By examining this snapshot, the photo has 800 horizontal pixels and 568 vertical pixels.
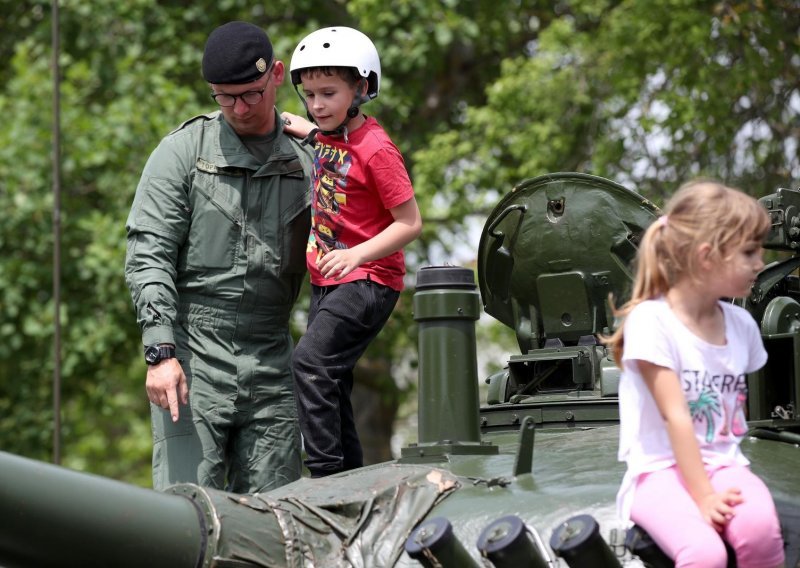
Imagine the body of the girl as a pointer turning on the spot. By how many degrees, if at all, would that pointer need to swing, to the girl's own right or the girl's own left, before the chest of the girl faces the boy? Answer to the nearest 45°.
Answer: approximately 180°

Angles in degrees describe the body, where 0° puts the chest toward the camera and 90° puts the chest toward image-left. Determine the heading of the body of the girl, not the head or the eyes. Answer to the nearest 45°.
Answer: approximately 315°

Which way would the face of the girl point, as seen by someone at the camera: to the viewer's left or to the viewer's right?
to the viewer's right

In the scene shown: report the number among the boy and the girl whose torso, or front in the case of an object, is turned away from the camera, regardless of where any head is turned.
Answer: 0

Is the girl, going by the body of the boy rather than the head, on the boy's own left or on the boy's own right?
on the boy's own left

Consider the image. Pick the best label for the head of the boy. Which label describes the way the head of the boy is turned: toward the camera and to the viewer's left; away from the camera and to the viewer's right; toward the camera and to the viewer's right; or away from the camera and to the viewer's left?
toward the camera and to the viewer's left

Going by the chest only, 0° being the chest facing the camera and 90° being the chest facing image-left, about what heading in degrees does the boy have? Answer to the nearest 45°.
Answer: approximately 45°
